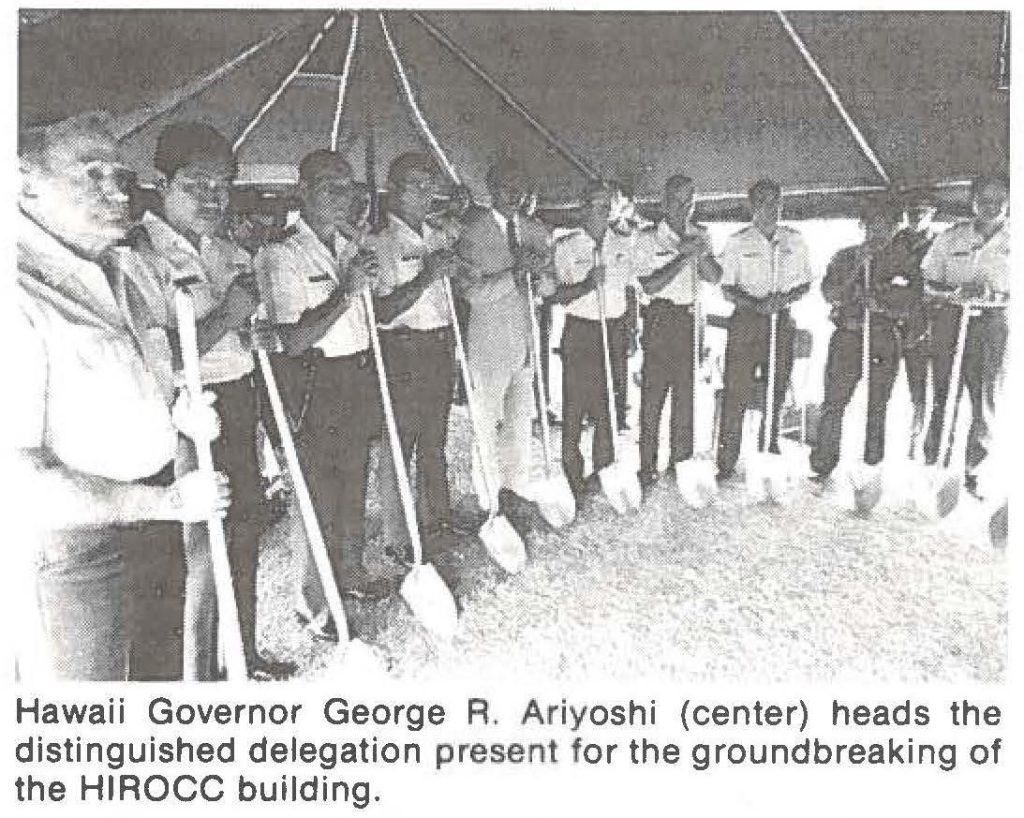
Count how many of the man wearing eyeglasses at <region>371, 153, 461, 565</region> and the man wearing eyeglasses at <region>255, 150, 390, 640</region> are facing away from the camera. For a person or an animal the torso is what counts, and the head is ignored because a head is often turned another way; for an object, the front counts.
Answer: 0

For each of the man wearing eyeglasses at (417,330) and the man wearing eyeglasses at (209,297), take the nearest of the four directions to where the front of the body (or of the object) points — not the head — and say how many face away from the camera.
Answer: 0

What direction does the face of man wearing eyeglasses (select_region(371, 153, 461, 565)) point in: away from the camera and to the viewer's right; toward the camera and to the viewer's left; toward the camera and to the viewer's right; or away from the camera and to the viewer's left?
toward the camera and to the viewer's right

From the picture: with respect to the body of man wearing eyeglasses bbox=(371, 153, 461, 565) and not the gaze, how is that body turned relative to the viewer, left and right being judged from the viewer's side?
facing the viewer and to the right of the viewer

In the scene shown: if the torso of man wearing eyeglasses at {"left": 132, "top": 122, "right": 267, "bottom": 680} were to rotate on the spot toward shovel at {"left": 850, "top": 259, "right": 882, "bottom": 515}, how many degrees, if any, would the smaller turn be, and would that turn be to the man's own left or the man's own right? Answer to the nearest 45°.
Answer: approximately 45° to the man's own left

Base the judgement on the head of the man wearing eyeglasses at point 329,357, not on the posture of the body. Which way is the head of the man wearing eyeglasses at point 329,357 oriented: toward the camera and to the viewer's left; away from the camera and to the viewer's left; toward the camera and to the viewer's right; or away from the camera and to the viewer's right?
toward the camera and to the viewer's right
